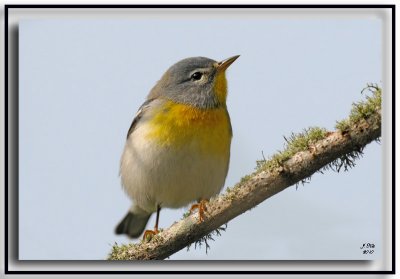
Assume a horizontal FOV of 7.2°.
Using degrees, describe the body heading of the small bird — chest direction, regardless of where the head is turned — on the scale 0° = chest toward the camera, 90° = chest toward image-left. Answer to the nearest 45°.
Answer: approximately 315°
